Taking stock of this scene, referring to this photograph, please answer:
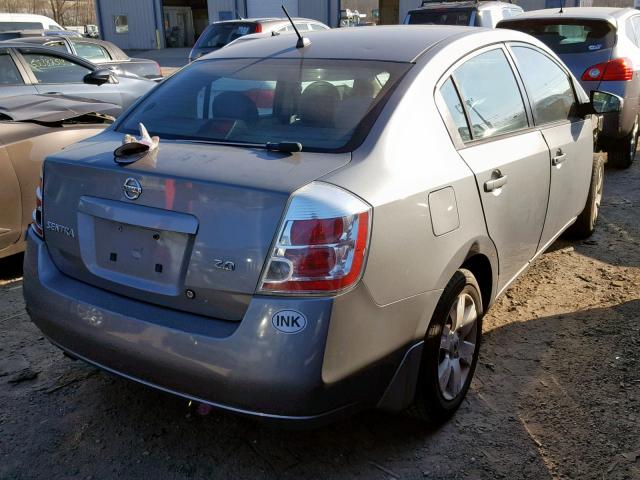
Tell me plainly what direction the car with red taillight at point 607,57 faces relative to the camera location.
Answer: facing away from the viewer and to the right of the viewer

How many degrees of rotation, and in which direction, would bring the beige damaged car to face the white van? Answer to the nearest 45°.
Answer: approximately 45° to its left

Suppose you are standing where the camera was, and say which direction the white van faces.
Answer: facing to the right of the viewer

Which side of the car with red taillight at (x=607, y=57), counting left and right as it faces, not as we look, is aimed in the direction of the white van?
left

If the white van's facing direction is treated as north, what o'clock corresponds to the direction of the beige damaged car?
The beige damaged car is roughly at 3 o'clock from the white van.

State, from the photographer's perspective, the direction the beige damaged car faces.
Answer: facing away from the viewer and to the right of the viewer

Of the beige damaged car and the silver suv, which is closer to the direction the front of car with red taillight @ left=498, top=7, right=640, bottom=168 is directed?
the silver suv
